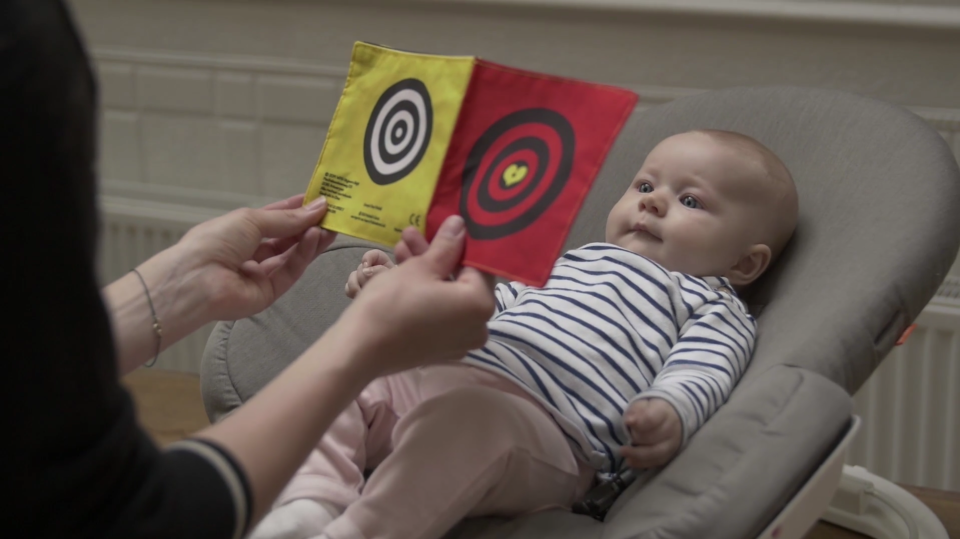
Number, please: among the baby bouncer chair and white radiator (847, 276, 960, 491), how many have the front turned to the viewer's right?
0

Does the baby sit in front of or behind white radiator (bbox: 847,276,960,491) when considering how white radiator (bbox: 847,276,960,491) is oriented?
in front

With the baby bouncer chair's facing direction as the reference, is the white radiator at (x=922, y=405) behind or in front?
behind

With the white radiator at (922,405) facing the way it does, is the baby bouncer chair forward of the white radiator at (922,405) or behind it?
forward

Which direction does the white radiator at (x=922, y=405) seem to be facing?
toward the camera

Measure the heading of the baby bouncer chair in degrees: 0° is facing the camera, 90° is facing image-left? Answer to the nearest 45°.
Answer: approximately 45°
